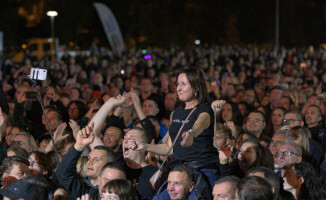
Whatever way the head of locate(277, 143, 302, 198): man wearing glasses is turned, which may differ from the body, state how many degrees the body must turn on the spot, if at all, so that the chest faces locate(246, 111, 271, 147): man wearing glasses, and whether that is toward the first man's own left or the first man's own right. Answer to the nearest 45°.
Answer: approximately 135° to the first man's own right

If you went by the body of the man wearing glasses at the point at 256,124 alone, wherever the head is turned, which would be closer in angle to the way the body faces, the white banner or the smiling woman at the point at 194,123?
the smiling woman

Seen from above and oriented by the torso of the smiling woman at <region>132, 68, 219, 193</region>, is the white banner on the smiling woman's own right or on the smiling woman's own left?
on the smiling woman's own right

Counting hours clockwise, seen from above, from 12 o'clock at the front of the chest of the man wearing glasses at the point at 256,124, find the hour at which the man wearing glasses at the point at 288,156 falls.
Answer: the man wearing glasses at the point at 288,156 is roughly at 10 o'clock from the man wearing glasses at the point at 256,124.
